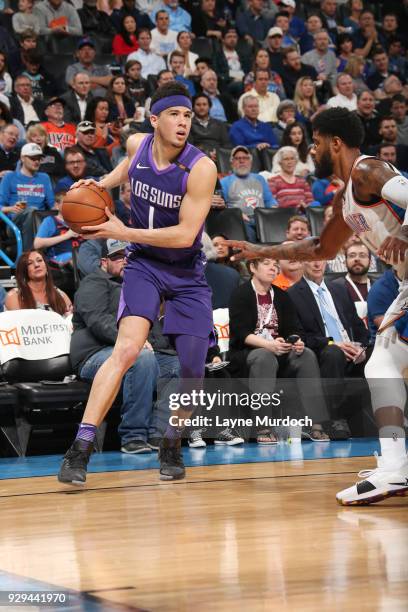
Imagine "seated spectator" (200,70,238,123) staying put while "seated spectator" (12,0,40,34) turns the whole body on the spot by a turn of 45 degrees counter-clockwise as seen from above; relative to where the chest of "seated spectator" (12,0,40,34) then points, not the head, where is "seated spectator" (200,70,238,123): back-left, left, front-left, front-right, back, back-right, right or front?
front-left

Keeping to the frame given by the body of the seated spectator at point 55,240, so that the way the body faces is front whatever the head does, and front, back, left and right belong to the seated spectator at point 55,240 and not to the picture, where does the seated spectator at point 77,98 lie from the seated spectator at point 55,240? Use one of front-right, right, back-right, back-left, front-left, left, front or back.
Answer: back-left

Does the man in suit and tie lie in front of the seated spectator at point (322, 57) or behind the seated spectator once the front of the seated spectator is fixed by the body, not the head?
in front

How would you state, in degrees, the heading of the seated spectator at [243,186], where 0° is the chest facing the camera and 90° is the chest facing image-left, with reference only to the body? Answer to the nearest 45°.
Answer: approximately 0°

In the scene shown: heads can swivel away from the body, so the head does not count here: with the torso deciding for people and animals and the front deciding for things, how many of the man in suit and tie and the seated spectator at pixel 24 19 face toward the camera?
2

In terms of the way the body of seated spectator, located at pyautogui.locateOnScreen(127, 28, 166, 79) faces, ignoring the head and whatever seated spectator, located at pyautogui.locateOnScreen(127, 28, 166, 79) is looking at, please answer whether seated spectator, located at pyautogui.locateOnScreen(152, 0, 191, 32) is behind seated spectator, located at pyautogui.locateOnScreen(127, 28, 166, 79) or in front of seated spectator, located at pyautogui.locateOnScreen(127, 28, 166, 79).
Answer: behind
